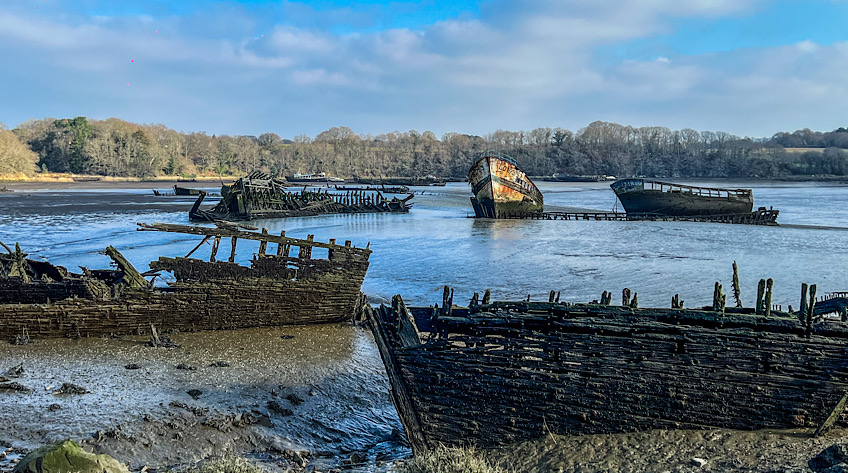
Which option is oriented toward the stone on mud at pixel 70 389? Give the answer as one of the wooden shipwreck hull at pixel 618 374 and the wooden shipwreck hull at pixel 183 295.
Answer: the wooden shipwreck hull at pixel 618 374

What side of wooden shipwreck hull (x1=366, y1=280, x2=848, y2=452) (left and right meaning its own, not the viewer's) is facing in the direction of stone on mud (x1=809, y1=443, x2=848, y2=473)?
back

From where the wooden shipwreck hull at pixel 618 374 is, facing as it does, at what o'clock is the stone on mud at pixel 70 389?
The stone on mud is roughly at 12 o'clock from the wooden shipwreck hull.

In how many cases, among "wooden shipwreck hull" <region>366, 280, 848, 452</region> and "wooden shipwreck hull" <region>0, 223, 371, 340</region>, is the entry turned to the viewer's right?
1

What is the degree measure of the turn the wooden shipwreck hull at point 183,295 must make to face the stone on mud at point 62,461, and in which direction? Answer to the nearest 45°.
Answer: approximately 90° to its right

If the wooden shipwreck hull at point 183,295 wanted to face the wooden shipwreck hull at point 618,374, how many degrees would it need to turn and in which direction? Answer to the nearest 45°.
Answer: approximately 45° to its right

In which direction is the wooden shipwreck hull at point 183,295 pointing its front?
to the viewer's right

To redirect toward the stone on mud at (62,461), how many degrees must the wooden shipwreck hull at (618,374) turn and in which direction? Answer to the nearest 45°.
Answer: approximately 45° to its left

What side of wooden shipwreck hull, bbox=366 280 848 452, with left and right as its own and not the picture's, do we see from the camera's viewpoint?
left
